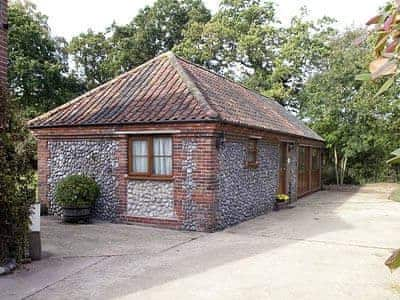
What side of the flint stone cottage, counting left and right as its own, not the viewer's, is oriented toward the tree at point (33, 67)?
back

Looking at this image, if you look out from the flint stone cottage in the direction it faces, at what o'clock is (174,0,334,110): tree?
The tree is roughly at 8 o'clock from the flint stone cottage.

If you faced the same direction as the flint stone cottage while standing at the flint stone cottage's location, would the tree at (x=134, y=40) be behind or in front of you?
behind

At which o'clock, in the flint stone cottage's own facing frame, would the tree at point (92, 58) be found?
The tree is roughly at 7 o'clock from the flint stone cottage.

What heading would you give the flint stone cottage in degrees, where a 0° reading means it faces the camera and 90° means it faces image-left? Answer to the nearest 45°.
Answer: approximately 315°

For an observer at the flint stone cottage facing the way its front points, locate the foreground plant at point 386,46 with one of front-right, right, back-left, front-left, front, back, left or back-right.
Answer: front-right

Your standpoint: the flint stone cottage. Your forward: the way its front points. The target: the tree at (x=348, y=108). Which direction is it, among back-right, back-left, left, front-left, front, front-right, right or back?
left
